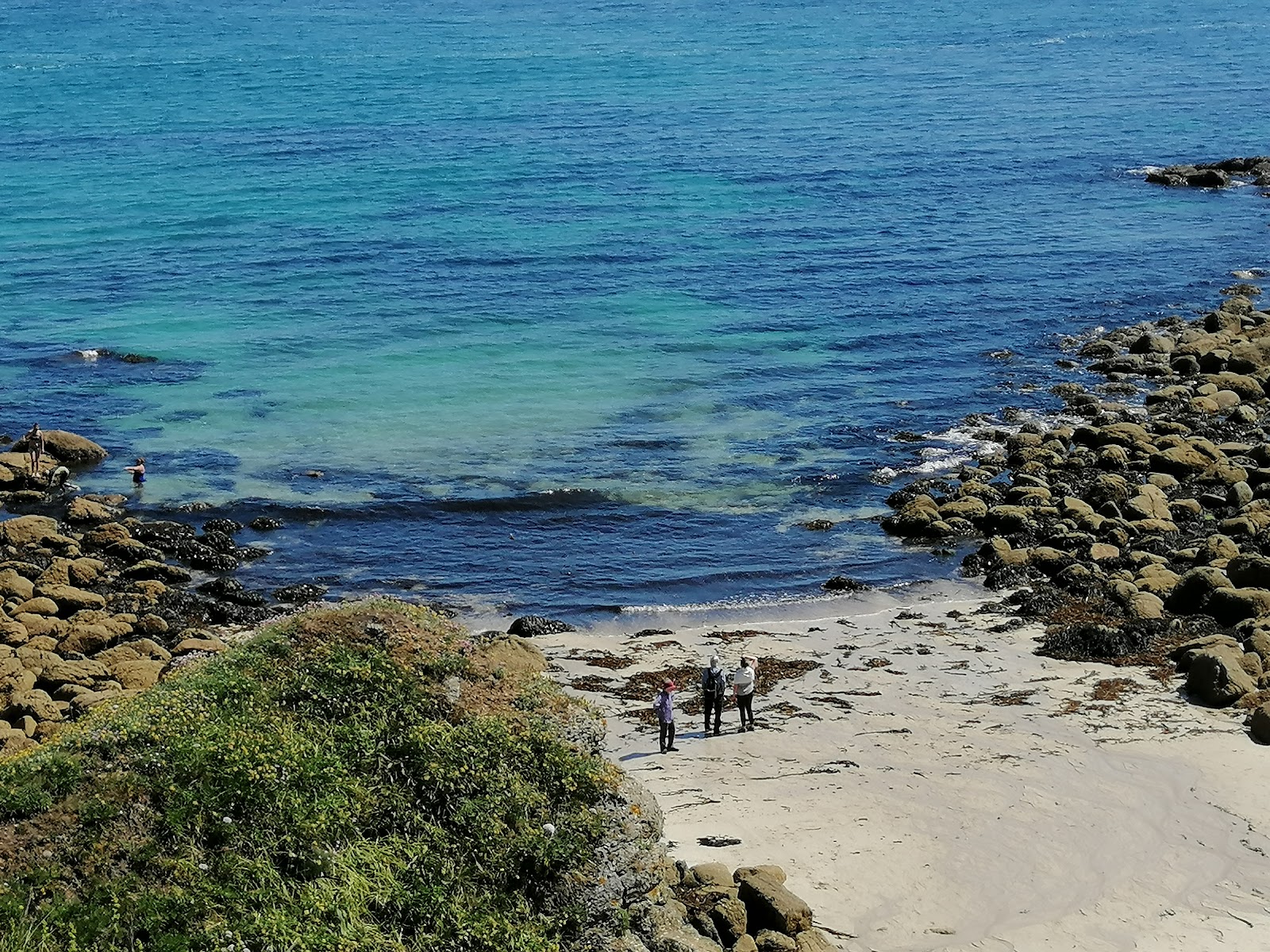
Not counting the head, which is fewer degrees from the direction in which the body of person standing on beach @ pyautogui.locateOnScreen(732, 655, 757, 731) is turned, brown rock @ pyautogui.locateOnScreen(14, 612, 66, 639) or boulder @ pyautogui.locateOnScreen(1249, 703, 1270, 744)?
the brown rock
